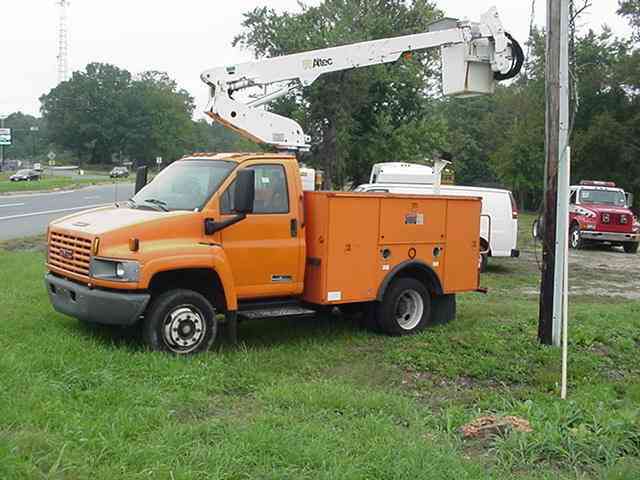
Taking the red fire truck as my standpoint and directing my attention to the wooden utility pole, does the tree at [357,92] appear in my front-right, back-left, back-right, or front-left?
back-right

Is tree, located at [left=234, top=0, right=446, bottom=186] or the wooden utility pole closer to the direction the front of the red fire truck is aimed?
the wooden utility pole

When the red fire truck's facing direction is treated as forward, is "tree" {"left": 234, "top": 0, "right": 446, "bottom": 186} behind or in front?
behind

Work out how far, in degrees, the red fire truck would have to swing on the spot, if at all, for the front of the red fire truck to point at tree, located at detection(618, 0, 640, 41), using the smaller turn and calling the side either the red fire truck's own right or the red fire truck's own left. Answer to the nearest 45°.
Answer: approximately 135° to the red fire truck's own left

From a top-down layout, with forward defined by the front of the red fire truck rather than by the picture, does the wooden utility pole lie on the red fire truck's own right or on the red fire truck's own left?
on the red fire truck's own right

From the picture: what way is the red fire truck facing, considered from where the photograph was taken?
facing the viewer and to the right of the viewer
